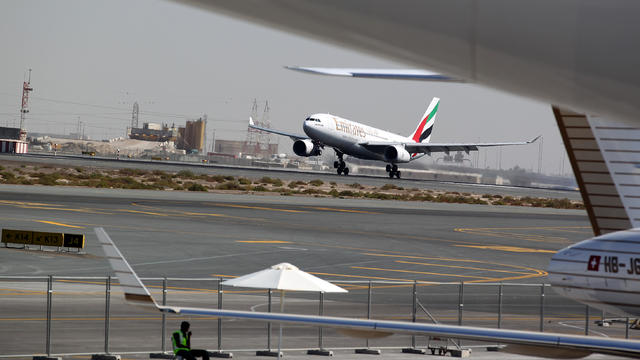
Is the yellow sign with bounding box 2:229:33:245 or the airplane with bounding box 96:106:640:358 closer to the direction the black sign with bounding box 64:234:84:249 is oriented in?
the airplane

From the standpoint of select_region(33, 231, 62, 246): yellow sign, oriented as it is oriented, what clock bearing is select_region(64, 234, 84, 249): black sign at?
select_region(64, 234, 84, 249): black sign is roughly at 10 o'clock from select_region(33, 231, 62, 246): yellow sign.

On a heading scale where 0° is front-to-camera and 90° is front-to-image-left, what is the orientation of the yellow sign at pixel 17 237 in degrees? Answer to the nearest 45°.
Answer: approximately 0°

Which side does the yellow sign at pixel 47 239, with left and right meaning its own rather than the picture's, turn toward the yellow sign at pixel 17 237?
right

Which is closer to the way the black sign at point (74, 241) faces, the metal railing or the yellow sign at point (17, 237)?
the metal railing

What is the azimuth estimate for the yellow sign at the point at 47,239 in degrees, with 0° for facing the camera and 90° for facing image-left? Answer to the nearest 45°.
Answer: approximately 0°

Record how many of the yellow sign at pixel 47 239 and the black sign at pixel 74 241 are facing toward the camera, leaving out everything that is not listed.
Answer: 2

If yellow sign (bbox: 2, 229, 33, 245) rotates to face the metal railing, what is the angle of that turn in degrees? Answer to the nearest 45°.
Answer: approximately 45° to its left
